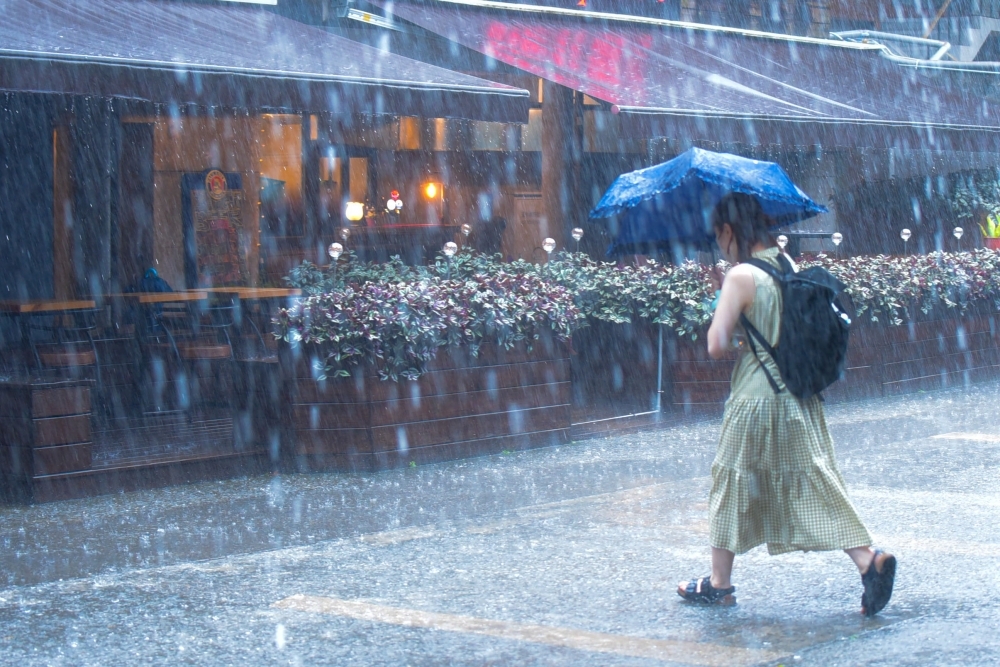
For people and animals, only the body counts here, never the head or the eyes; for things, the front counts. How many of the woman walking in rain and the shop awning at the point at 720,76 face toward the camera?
1

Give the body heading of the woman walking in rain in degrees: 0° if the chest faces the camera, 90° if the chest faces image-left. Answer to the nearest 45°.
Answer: approximately 90°

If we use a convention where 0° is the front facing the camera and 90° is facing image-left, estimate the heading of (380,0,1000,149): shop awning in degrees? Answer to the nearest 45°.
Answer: approximately 0°

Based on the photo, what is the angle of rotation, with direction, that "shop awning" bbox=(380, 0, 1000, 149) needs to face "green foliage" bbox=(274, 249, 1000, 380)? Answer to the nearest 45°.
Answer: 0° — it already faces it

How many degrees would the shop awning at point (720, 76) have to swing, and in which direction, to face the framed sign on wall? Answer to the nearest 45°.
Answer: approximately 90° to its right

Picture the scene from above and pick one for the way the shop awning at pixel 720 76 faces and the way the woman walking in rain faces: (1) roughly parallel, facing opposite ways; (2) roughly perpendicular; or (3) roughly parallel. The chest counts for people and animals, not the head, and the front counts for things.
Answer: roughly perpendicular

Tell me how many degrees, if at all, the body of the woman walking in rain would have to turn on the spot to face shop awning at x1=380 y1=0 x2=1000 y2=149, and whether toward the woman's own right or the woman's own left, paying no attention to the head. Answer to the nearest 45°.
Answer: approximately 90° to the woman's own right

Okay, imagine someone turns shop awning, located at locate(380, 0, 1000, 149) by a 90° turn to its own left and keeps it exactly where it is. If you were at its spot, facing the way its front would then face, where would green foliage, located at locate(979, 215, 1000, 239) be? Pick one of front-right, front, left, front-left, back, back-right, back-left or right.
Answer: front-left
